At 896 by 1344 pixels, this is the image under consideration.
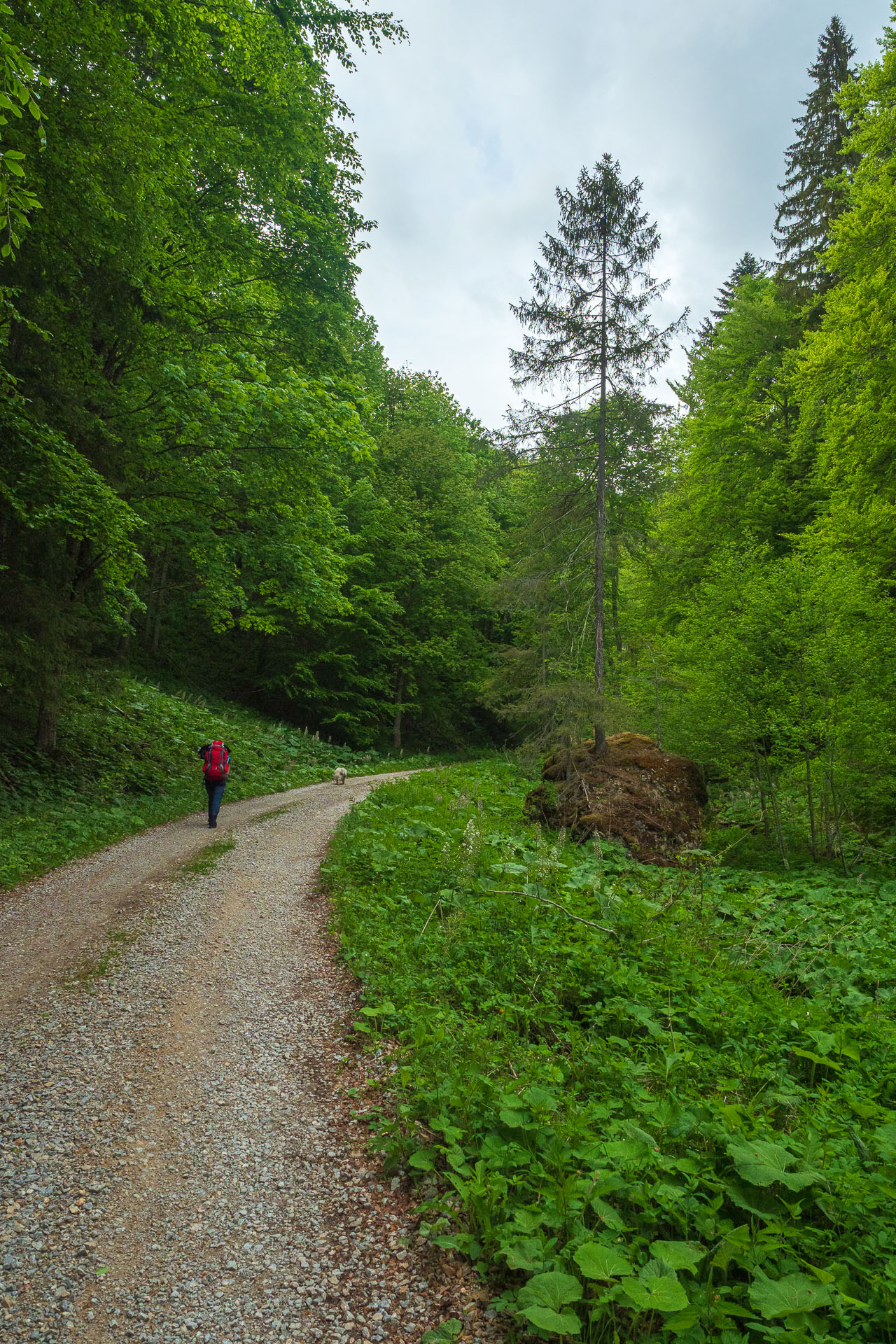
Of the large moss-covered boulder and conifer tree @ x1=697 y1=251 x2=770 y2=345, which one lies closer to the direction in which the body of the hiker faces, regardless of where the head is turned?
the conifer tree

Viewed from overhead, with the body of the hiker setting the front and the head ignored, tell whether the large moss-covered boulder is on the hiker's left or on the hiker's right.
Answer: on the hiker's right

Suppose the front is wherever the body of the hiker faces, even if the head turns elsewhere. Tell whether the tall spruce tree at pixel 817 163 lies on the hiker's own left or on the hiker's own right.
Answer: on the hiker's own right

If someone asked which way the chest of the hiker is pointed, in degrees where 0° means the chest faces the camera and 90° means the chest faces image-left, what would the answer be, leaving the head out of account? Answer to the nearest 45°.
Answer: approximately 180°

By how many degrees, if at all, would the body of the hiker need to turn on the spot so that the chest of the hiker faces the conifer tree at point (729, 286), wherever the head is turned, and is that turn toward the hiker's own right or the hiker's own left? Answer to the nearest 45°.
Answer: approximately 45° to the hiker's own right

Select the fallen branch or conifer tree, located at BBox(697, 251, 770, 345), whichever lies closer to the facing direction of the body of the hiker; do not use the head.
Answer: the conifer tree

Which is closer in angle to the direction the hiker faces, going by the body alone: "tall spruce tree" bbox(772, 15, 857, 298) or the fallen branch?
the tall spruce tree
